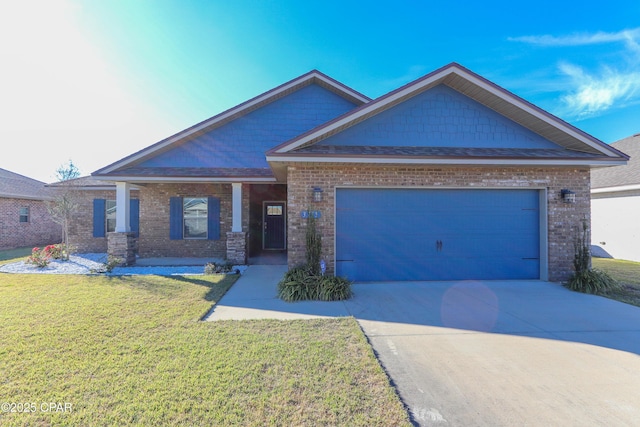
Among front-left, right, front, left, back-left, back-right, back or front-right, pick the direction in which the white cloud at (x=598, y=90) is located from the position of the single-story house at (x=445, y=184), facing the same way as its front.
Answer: back-left

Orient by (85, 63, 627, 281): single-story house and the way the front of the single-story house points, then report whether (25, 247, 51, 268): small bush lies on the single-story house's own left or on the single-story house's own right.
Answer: on the single-story house's own right

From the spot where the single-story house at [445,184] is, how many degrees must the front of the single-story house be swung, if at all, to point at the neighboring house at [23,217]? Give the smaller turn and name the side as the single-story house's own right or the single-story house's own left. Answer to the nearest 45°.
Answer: approximately 90° to the single-story house's own right

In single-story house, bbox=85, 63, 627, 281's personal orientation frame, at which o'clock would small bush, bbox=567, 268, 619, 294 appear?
The small bush is roughly at 9 o'clock from the single-story house.

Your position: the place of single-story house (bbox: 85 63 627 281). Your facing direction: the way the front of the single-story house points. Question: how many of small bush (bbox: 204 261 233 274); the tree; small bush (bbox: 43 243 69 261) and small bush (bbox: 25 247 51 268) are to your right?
4

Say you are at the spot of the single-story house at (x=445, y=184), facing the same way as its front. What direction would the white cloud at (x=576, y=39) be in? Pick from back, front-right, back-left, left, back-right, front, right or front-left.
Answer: back-left

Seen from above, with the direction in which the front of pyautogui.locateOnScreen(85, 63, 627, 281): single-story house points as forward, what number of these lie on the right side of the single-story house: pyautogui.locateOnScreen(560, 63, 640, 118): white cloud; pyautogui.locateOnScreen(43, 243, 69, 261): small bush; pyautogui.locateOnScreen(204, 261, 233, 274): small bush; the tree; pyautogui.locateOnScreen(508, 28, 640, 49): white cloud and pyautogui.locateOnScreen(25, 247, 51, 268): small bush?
4

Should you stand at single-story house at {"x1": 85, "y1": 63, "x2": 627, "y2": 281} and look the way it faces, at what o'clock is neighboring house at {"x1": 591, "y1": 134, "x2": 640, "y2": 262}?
The neighboring house is roughly at 8 o'clock from the single-story house.

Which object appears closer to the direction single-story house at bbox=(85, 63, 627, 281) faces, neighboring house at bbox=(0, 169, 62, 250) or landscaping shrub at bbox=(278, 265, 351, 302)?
the landscaping shrub

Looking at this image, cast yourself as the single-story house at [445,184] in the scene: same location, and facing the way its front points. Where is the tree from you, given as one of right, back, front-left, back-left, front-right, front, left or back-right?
right

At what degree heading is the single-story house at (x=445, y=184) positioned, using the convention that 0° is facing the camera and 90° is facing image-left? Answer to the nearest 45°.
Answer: approximately 0°

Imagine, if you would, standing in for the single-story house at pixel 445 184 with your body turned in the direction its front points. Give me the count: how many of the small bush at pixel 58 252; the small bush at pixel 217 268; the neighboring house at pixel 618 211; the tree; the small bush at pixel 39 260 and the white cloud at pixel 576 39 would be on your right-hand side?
4

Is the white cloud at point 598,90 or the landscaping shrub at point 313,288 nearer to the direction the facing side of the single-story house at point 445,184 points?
the landscaping shrub

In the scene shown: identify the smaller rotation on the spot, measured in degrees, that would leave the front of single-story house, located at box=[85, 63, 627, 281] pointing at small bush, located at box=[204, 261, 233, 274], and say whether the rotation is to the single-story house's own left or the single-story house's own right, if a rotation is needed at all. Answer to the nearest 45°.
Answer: approximately 90° to the single-story house's own right
